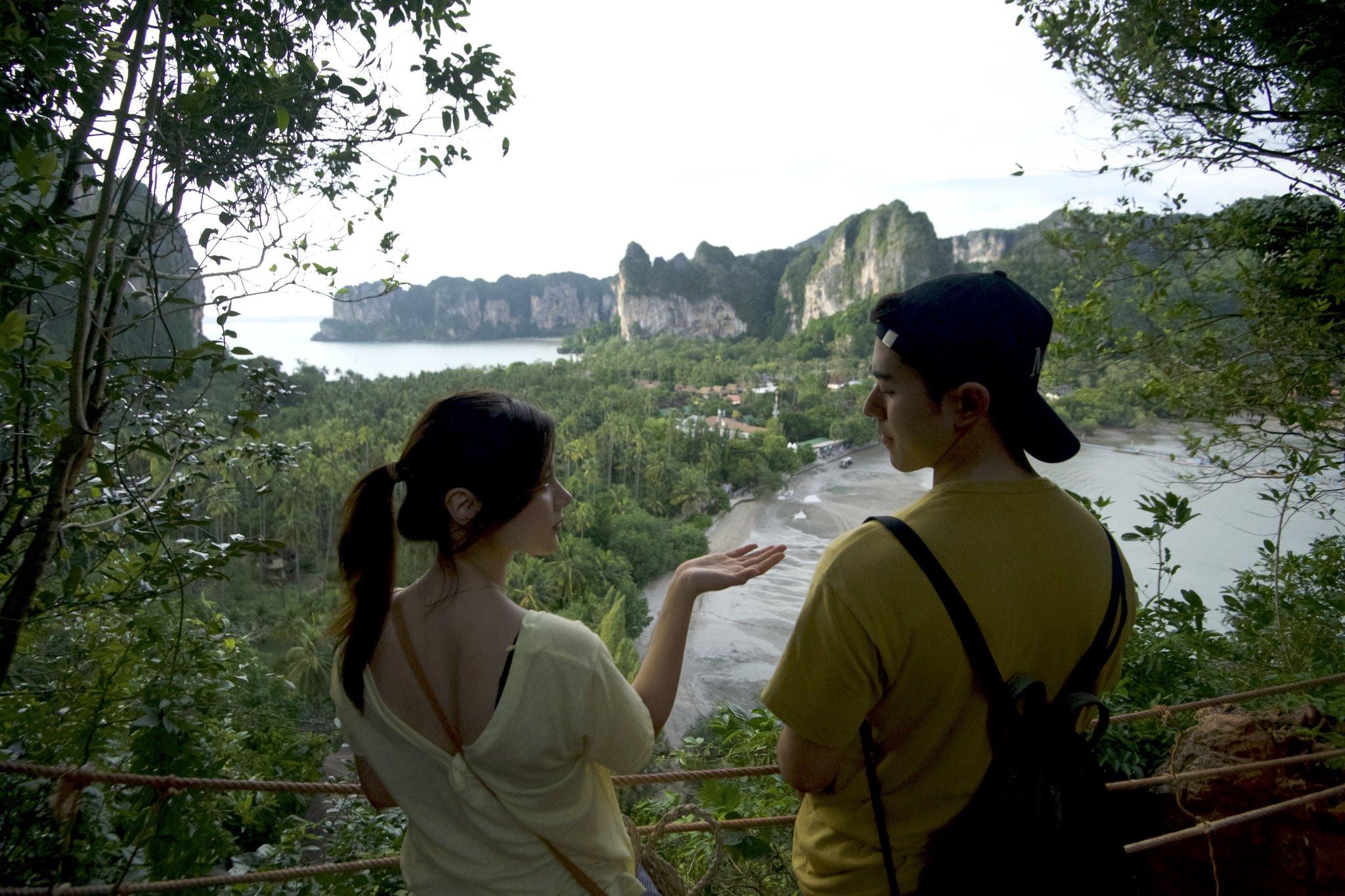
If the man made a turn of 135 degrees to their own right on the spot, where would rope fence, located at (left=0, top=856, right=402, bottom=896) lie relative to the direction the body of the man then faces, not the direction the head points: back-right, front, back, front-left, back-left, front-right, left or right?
back

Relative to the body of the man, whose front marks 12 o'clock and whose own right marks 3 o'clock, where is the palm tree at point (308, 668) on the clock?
The palm tree is roughly at 12 o'clock from the man.

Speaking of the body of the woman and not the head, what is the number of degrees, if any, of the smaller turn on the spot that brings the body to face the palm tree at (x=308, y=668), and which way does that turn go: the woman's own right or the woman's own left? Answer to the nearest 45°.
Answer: approximately 45° to the woman's own left

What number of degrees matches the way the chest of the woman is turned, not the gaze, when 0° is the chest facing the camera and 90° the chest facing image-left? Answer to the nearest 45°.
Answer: approximately 225°

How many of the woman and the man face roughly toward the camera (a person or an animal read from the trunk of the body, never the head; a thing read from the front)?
0

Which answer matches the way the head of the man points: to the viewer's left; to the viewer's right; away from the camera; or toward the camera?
to the viewer's left

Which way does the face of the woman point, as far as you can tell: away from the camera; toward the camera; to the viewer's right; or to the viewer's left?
to the viewer's right

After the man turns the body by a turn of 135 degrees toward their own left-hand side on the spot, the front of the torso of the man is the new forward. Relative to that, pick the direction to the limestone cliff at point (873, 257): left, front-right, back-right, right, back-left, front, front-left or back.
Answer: back

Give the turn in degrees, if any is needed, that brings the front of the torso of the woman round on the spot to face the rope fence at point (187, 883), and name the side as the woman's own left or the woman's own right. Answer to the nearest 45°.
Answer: approximately 90° to the woman's own left

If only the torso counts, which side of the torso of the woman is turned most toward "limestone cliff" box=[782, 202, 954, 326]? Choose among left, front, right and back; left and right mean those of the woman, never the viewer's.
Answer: front

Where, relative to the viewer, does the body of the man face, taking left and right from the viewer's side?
facing away from the viewer and to the left of the viewer

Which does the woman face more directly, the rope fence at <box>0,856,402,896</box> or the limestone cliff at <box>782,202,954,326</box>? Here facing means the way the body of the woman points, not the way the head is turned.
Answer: the limestone cliff

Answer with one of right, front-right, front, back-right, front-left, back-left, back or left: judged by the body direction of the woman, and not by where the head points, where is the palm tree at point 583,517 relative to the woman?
front-left
